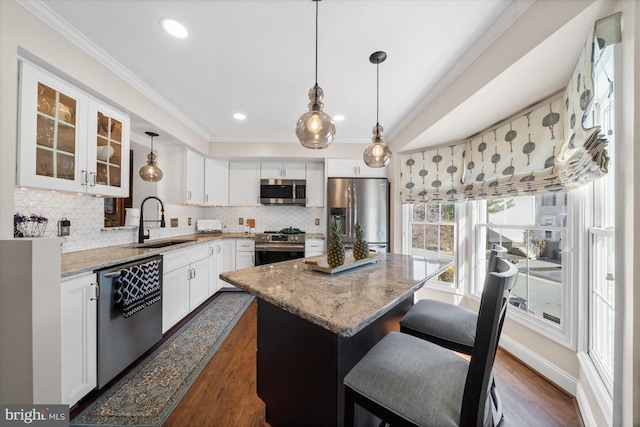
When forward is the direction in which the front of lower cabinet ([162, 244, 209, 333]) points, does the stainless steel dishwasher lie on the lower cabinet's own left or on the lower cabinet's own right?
on the lower cabinet's own right

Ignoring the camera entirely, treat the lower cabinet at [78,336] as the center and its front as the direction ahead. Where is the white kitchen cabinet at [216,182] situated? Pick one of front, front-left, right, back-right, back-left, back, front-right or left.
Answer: left

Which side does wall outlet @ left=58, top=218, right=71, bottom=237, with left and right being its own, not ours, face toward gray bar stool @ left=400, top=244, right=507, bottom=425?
front

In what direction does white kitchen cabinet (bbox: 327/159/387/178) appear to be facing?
toward the camera

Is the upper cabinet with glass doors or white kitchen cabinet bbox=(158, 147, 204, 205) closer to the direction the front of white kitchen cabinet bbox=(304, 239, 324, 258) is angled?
the upper cabinet with glass doors

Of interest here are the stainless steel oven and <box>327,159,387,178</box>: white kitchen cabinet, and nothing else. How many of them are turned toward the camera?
2

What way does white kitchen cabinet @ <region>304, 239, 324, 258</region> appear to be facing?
toward the camera

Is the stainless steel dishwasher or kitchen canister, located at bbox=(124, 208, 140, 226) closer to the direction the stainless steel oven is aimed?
the stainless steel dishwasher

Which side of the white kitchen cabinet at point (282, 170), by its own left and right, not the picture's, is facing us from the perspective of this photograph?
front

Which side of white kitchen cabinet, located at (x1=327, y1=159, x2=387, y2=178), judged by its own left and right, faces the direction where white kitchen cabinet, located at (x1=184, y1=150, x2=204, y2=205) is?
right

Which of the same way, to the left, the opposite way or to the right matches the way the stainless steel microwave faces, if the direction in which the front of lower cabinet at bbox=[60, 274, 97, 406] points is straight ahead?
to the right

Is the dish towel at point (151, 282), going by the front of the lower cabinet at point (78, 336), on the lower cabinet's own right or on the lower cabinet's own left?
on the lower cabinet's own left

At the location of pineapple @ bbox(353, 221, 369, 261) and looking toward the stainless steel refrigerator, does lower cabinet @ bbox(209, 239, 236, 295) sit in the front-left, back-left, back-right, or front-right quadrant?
front-left

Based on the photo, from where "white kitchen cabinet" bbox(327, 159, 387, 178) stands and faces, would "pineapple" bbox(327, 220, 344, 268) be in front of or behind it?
in front

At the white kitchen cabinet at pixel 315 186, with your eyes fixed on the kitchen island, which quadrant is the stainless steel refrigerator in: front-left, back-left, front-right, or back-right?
front-left
